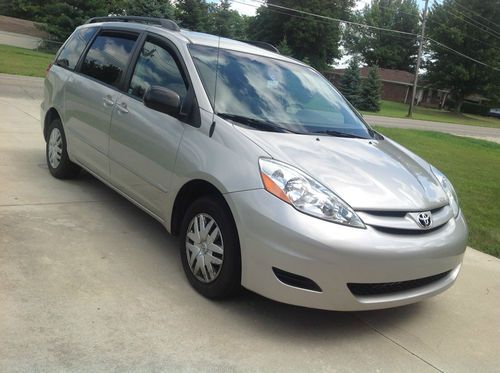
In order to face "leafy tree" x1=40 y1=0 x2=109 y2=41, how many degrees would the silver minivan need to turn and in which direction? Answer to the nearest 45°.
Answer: approximately 135° to its left

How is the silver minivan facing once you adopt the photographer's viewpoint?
facing the viewer and to the right of the viewer

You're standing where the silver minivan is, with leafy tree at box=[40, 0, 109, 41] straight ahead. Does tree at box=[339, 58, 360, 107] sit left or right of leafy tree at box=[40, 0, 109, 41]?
right

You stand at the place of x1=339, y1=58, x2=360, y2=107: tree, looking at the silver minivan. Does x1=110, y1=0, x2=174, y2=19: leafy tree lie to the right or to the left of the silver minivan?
right

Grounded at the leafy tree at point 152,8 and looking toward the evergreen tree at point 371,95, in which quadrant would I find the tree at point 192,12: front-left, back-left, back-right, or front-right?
front-left

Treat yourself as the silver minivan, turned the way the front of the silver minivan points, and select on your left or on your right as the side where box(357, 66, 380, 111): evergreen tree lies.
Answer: on your left

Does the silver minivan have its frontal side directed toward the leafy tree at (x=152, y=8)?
no

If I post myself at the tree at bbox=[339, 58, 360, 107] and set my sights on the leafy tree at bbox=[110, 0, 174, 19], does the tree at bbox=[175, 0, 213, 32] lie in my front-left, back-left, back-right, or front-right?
front-right

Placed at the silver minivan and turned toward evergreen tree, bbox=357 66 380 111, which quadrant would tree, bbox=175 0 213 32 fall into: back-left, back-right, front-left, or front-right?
front-left

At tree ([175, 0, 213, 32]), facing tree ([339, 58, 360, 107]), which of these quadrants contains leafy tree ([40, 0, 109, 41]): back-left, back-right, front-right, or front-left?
back-right

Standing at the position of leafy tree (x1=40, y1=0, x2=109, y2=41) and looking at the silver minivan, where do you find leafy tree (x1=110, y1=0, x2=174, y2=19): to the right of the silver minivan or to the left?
left

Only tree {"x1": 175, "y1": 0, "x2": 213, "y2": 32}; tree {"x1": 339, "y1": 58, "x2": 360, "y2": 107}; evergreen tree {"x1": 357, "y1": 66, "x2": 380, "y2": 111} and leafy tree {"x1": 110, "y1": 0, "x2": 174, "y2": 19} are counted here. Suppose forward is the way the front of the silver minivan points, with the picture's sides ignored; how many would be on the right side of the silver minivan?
0

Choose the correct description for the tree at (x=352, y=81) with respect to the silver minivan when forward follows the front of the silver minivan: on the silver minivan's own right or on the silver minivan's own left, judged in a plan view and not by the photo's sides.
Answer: on the silver minivan's own left

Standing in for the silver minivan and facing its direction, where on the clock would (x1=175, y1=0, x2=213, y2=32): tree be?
The tree is roughly at 7 o'clock from the silver minivan.
